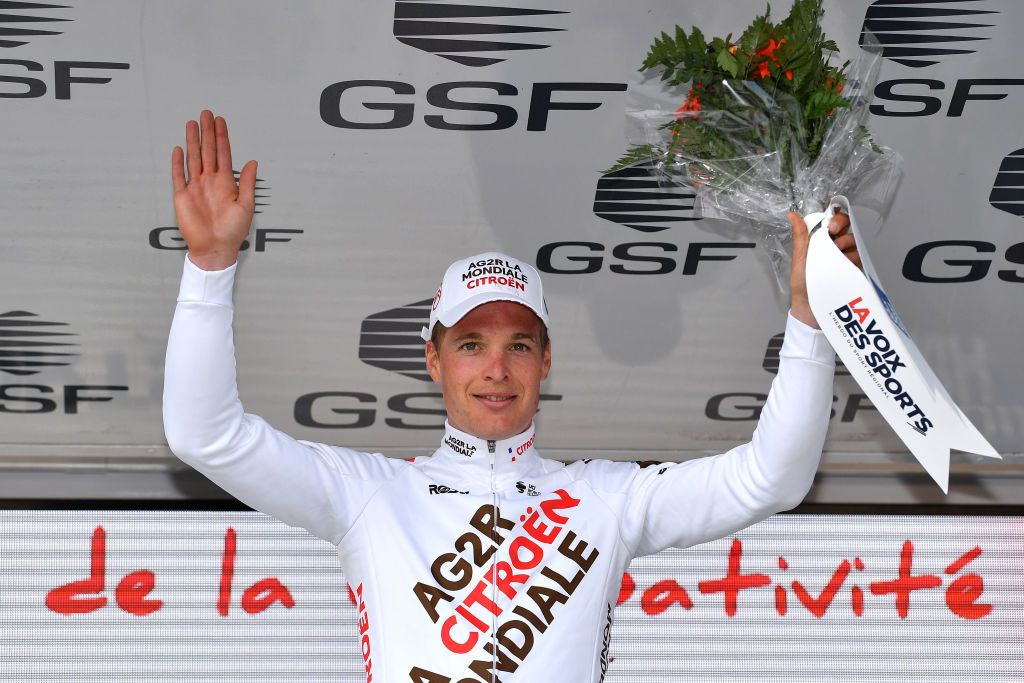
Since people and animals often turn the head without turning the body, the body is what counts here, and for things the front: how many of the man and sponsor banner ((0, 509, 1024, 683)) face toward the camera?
2

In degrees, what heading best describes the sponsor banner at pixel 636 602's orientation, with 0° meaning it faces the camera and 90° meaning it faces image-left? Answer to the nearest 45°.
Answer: approximately 0°
